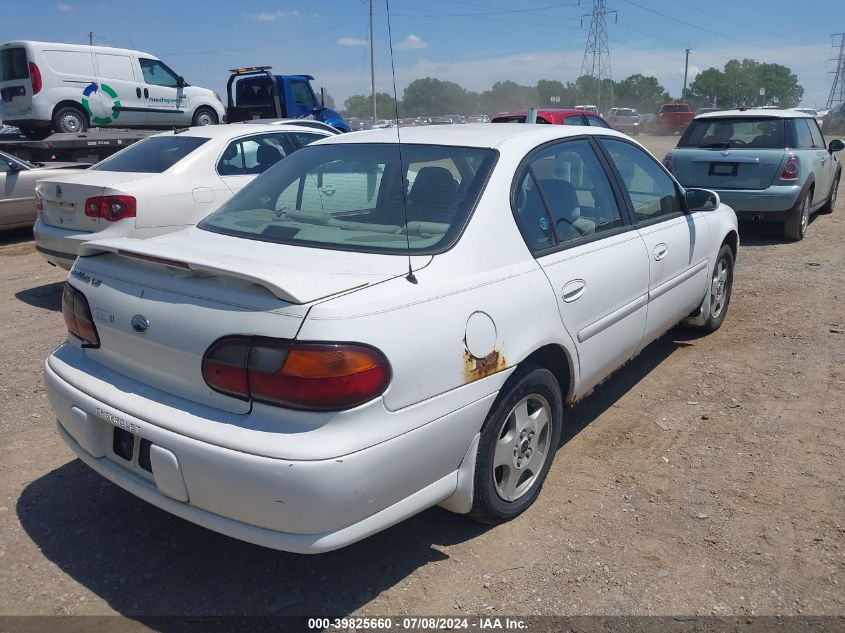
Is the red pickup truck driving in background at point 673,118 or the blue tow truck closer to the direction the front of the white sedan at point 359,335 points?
the red pickup truck driving in background

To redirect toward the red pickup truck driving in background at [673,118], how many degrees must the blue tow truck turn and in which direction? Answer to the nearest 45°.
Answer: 0° — it already faces it

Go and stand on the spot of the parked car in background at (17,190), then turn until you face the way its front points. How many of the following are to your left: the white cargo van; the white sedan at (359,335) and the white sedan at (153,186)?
1

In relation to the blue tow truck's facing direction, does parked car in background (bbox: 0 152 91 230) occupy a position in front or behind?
behind

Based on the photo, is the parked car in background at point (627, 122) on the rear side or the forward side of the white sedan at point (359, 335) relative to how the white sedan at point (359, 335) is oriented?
on the forward side

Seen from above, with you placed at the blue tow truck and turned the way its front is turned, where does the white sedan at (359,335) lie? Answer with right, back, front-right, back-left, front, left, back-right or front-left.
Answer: back-right

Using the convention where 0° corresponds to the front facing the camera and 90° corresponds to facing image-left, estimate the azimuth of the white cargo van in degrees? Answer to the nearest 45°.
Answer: approximately 225°

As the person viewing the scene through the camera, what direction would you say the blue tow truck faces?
facing away from the viewer and to the right of the viewer

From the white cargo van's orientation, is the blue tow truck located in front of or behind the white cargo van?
in front
